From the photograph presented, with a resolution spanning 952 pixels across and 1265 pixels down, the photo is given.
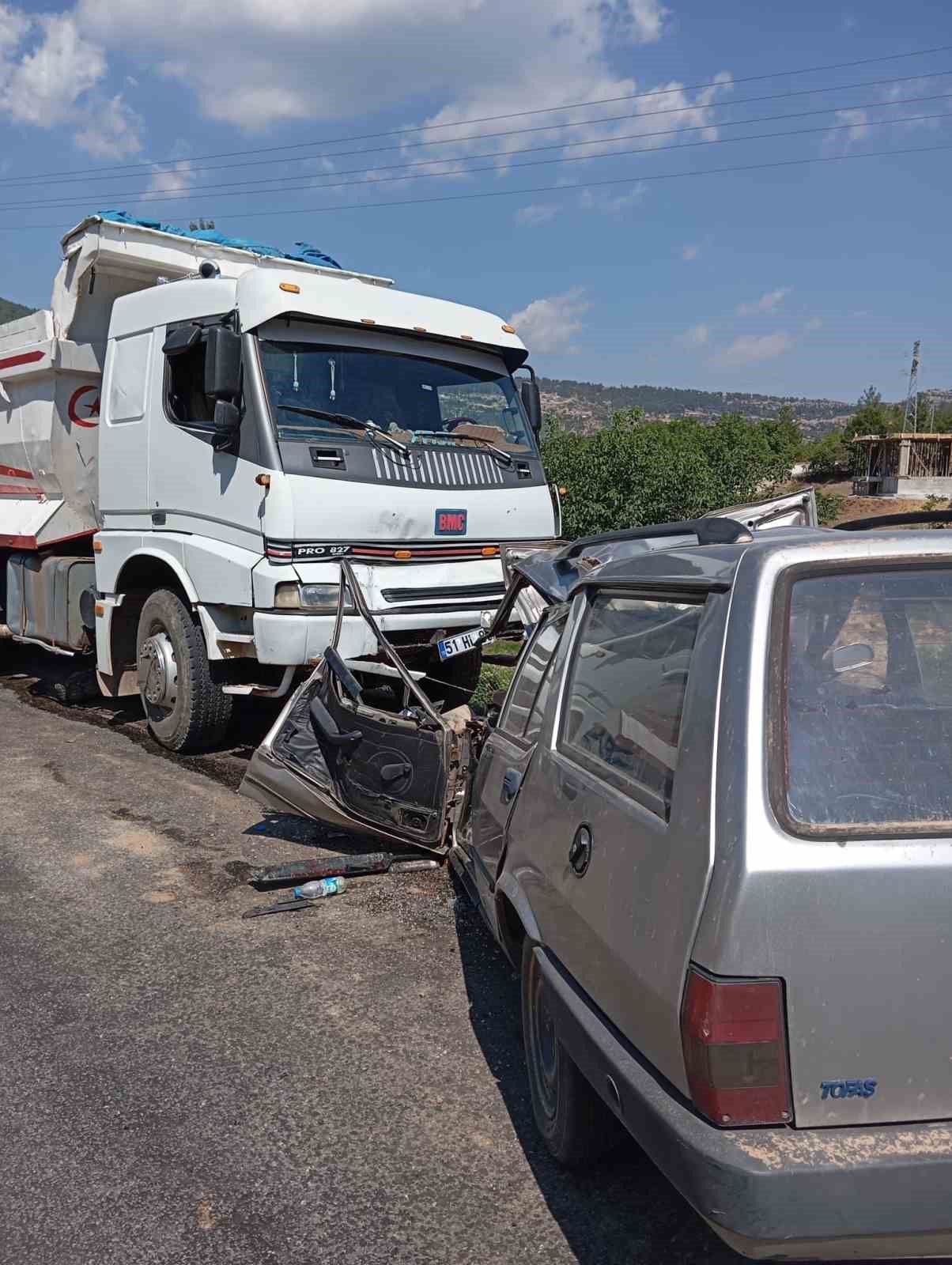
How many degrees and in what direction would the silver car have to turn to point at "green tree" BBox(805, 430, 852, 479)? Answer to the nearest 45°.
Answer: approximately 45° to its right

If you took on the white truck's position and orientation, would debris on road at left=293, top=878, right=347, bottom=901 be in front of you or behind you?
in front

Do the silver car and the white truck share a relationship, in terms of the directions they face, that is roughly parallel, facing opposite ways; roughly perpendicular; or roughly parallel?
roughly parallel, facing opposite ways

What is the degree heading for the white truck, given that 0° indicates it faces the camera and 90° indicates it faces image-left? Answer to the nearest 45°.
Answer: approximately 315°

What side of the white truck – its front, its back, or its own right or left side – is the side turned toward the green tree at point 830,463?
left

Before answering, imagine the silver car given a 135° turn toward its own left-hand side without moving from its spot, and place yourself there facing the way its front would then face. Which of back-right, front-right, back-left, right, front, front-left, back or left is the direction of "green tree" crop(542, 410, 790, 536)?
back

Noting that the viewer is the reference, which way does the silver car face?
facing away from the viewer and to the left of the viewer

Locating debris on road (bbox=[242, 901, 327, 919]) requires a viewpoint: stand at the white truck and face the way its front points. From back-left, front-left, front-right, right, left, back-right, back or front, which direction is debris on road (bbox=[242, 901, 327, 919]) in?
front-right

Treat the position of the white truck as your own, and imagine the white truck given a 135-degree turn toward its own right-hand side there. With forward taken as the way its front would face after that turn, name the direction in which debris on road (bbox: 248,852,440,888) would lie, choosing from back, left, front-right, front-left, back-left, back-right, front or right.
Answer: left

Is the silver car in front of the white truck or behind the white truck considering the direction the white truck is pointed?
in front
